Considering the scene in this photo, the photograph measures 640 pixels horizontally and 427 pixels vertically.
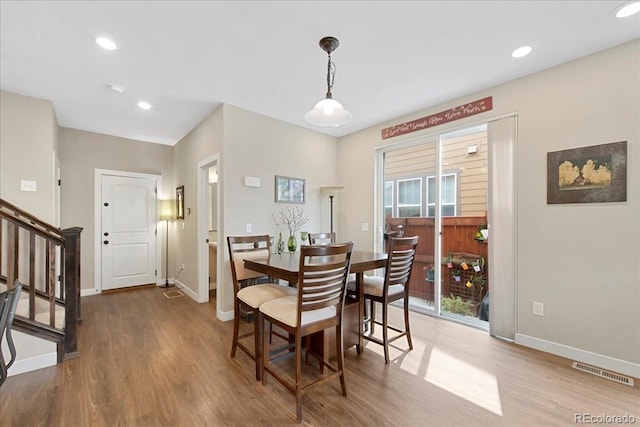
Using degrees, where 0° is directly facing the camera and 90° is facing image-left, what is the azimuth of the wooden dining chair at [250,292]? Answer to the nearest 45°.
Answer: approximately 315°

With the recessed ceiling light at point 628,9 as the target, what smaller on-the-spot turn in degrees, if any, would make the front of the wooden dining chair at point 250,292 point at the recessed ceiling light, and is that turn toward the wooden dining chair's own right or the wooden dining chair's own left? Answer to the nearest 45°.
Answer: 0° — it already faces it

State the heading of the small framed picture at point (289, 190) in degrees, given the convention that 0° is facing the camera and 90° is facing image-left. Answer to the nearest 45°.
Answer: approximately 315°

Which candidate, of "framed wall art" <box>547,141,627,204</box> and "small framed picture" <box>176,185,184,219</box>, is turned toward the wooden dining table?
the framed wall art

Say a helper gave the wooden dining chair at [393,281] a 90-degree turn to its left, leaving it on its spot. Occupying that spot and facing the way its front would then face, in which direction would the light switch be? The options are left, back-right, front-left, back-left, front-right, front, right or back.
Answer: front-right

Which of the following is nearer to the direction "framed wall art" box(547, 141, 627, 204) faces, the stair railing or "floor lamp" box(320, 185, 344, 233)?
the stair railing

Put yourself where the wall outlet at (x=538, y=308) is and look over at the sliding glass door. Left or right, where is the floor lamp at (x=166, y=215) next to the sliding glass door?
left

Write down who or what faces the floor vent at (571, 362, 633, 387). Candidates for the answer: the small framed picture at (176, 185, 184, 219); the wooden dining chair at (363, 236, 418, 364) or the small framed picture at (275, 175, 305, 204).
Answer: the small framed picture at (275, 175, 305, 204)

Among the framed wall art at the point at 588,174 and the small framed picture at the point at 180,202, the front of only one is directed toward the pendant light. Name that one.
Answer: the framed wall art

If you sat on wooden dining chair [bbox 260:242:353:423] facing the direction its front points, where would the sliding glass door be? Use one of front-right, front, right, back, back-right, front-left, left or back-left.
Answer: right

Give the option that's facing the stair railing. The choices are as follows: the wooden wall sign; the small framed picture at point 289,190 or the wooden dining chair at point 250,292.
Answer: the wooden wall sign

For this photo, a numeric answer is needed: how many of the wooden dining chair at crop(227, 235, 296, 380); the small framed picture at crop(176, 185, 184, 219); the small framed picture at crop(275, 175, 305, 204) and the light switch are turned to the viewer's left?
1

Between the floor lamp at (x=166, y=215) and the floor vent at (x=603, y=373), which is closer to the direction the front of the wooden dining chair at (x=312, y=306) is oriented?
the floor lamp

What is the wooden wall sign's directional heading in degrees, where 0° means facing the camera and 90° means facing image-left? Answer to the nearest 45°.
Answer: approximately 45°

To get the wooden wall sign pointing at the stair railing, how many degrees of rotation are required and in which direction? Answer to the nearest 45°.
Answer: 0° — it already faces it

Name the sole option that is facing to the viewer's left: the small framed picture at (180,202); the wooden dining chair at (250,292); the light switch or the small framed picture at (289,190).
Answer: the small framed picture at (180,202)

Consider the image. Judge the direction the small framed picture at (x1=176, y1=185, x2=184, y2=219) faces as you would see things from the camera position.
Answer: facing to the left of the viewer
